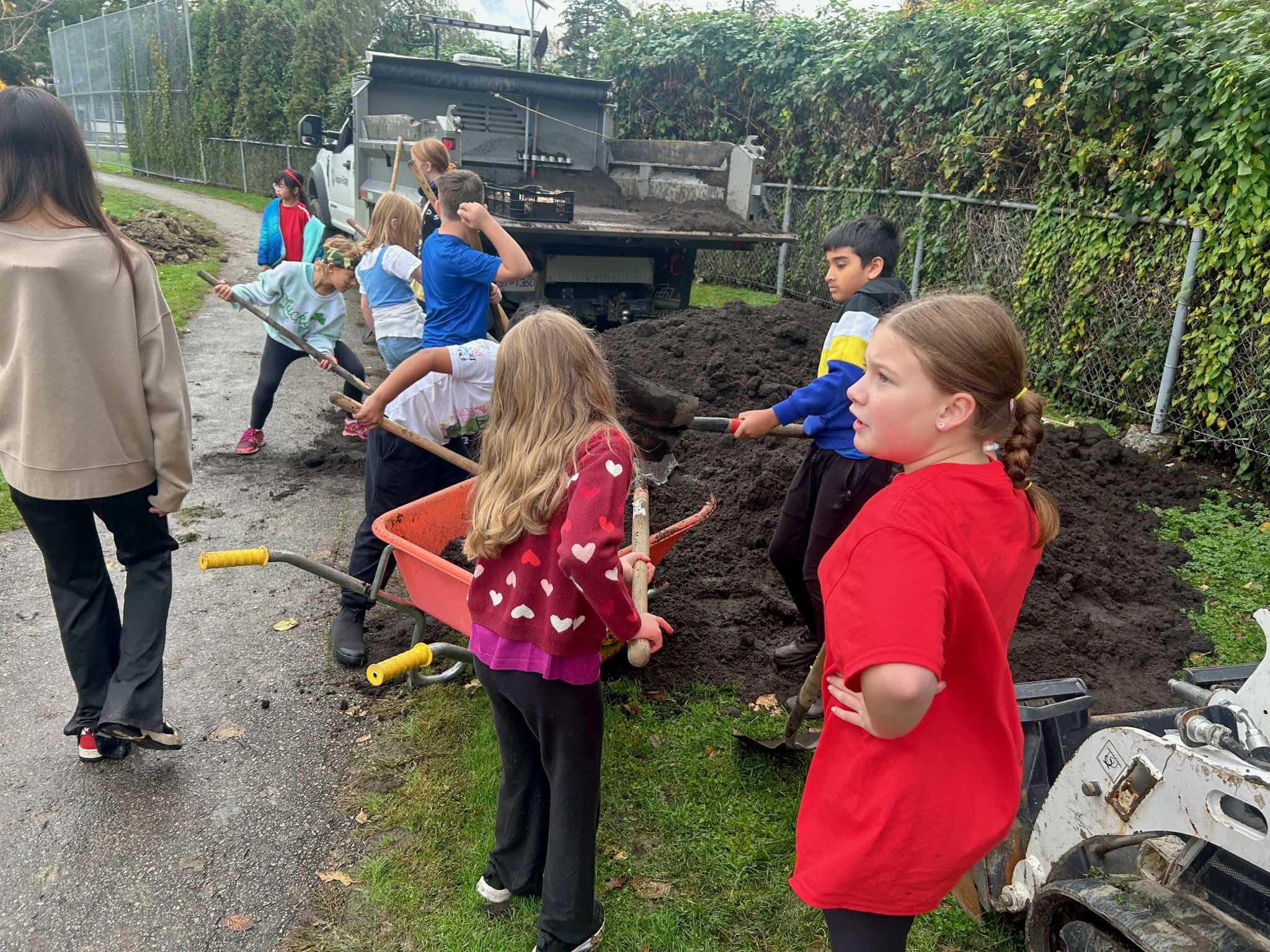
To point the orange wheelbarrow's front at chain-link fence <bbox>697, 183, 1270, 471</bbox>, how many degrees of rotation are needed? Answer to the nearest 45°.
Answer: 0° — it already faces it

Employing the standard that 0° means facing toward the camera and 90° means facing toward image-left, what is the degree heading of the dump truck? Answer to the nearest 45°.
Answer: approximately 135°

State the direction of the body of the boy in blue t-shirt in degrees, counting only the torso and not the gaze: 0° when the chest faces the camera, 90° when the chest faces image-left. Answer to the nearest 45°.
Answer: approximately 225°

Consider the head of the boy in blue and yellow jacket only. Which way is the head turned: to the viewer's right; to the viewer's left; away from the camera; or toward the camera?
to the viewer's left

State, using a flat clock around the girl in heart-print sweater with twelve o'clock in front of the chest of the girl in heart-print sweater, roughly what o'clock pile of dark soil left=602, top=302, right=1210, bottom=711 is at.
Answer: The pile of dark soil is roughly at 12 o'clock from the girl in heart-print sweater.

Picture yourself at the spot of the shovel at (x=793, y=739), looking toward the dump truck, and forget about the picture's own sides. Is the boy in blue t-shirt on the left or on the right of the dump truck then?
left

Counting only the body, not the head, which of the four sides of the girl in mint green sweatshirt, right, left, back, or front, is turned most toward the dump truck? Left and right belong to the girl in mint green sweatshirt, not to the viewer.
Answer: left

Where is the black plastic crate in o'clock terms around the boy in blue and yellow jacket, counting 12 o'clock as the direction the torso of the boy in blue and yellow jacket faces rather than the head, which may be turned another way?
The black plastic crate is roughly at 2 o'clock from the boy in blue and yellow jacket.

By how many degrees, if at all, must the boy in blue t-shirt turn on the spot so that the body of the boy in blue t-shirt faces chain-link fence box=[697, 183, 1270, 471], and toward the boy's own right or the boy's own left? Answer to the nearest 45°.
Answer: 0° — they already face it

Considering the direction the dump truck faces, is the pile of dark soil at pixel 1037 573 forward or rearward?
rearward

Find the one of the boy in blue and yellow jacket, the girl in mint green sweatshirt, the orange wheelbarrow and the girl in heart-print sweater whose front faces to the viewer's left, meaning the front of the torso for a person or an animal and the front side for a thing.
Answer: the boy in blue and yellow jacket

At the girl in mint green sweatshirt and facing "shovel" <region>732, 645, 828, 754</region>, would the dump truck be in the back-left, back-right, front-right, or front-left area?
back-left

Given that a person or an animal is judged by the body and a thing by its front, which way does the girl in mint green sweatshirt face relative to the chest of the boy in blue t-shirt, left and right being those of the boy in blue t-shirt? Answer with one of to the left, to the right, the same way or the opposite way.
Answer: to the right
